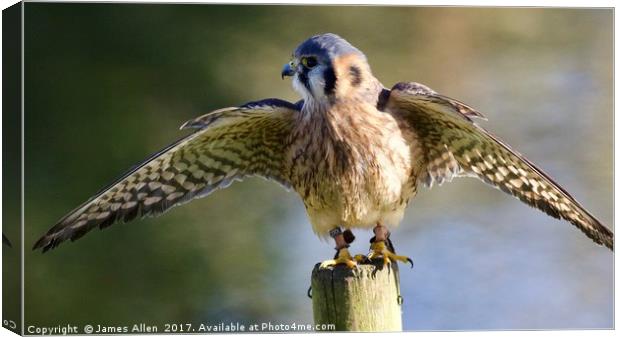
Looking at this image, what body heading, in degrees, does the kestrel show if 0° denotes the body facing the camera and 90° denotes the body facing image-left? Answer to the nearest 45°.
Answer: approximately 0°
